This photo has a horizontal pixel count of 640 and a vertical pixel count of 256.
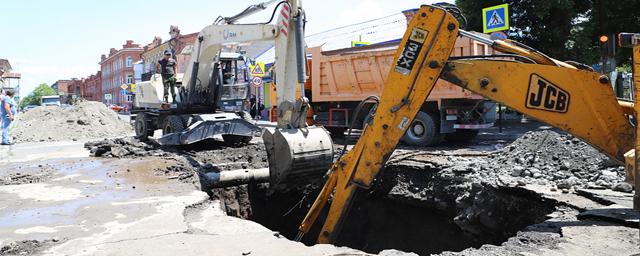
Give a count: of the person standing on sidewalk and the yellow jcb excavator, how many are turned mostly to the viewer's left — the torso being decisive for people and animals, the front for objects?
1

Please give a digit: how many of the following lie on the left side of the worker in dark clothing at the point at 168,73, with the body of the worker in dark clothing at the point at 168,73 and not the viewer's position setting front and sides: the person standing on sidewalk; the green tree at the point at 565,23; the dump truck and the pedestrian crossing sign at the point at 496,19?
3

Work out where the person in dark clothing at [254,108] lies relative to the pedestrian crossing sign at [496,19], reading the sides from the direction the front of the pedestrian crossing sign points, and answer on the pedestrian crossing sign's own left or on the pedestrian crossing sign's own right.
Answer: on the pedestrian crossing sign's own right

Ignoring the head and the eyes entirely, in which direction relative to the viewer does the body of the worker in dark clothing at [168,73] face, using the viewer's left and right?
facing the viewer

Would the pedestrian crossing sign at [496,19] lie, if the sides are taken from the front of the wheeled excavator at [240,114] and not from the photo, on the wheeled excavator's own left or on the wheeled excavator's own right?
on the wheeled excavator's own left

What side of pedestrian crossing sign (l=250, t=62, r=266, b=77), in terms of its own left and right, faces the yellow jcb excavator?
front

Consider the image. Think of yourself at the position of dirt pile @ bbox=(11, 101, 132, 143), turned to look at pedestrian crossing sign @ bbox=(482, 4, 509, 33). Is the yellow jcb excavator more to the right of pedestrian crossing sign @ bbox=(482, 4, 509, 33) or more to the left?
right

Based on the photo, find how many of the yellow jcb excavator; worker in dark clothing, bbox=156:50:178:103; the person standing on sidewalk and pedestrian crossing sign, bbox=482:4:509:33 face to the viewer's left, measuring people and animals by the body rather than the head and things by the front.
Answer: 1

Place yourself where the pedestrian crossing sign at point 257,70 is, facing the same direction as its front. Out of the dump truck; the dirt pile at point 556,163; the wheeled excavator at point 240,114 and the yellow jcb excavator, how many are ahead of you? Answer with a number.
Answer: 4

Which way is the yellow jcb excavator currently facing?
to the viewer's left

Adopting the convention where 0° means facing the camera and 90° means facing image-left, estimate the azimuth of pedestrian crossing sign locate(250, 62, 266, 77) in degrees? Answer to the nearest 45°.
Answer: approximately 0°

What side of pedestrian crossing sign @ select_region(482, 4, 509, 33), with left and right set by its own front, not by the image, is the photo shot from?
front

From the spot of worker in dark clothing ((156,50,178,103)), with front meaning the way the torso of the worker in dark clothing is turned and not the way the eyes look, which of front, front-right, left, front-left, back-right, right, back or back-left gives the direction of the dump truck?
left

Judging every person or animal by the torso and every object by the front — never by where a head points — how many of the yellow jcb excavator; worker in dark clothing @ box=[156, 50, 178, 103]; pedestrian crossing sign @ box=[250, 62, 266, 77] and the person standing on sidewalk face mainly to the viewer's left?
1

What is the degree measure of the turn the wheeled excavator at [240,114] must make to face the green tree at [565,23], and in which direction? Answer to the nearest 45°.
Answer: approximately 90° to its left

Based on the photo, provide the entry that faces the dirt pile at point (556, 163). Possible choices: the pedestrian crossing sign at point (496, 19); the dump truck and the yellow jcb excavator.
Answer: the pedestrian crossing sign

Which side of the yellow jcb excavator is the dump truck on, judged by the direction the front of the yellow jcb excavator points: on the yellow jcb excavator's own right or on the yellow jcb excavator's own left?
on the yellow jcb excavator's own right
